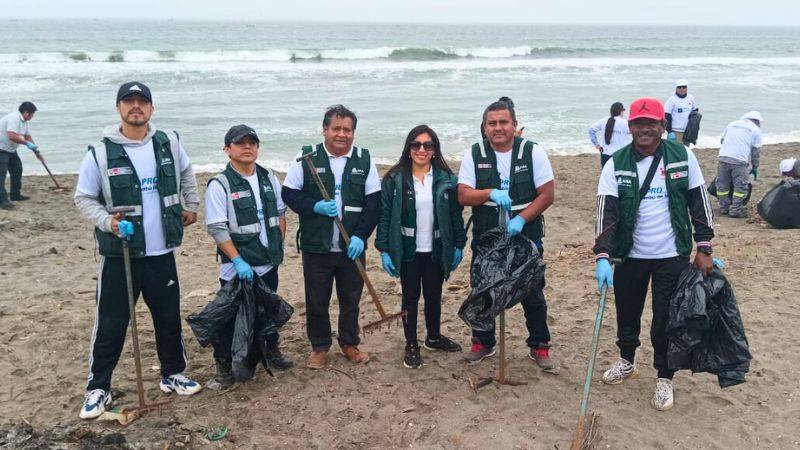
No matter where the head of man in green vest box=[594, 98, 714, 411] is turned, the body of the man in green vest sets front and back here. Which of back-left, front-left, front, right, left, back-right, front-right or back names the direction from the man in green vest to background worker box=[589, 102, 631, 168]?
back

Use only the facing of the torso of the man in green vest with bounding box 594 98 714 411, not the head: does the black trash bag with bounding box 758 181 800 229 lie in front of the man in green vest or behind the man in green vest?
behind

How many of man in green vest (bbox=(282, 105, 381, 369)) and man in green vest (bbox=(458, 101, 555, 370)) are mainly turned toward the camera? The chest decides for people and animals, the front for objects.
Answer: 2

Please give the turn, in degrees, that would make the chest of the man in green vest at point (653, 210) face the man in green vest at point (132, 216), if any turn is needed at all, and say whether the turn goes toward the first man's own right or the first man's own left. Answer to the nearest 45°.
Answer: approximately 90° to the first man's own right

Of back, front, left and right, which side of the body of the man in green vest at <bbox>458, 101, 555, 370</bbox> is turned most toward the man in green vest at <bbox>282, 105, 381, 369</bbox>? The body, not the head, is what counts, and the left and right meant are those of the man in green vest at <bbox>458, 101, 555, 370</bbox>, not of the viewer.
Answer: right

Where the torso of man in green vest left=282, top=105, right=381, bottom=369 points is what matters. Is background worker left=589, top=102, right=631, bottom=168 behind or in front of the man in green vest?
behind
